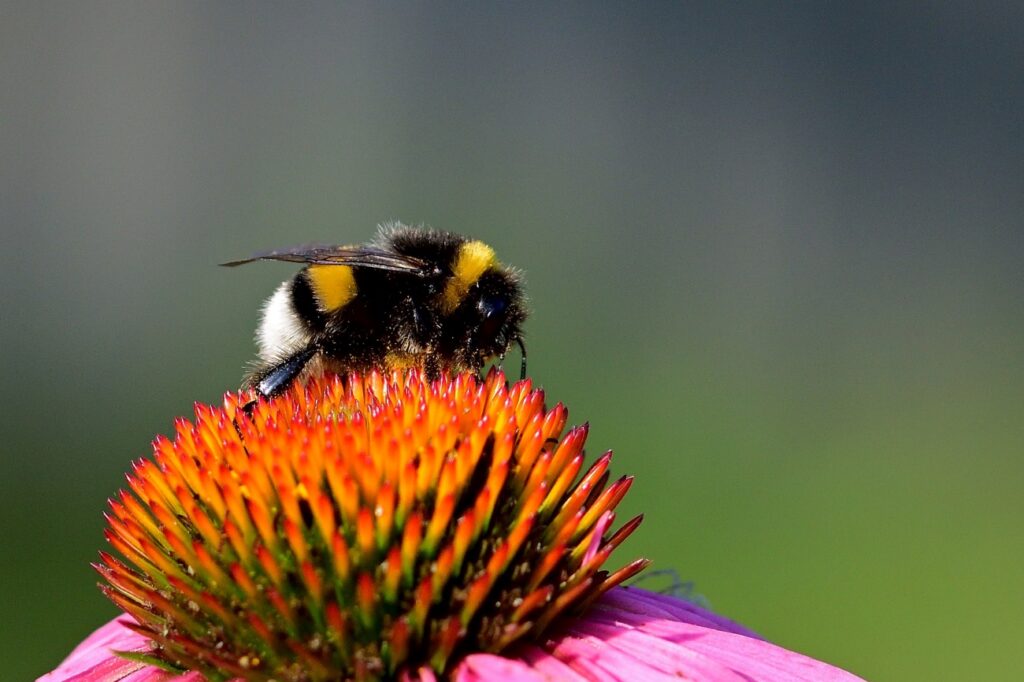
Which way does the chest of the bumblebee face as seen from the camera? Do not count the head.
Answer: to the viewer's right
